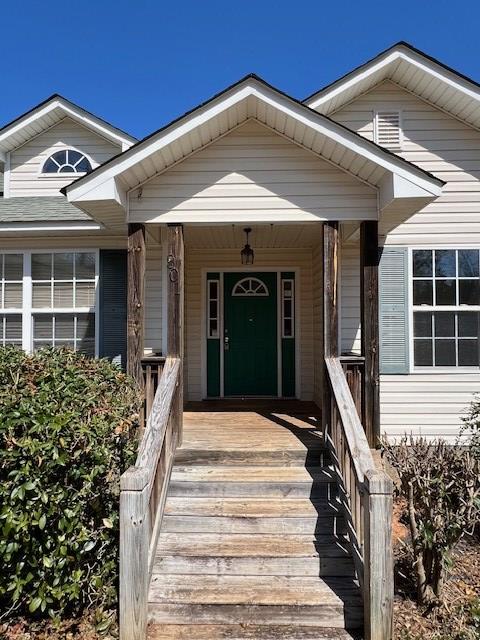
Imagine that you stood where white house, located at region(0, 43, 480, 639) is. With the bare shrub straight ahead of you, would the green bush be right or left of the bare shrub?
right

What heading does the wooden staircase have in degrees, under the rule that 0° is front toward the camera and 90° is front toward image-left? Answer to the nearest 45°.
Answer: approximately 0°

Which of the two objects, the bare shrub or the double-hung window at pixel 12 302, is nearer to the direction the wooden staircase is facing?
the bare shrub

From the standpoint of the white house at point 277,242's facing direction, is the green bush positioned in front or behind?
in front

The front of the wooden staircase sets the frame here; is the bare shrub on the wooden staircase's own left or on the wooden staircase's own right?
on the wooden staircase's own left

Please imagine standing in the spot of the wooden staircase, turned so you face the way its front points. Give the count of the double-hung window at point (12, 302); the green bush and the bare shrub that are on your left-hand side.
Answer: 1

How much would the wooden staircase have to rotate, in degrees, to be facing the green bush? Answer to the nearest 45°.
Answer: approximately 45° to its right

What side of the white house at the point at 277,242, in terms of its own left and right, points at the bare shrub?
front

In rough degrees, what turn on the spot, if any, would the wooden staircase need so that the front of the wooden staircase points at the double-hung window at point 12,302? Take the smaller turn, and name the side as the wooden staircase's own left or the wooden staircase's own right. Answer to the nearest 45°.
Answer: approximately 135° to the wooden staircase's own right
